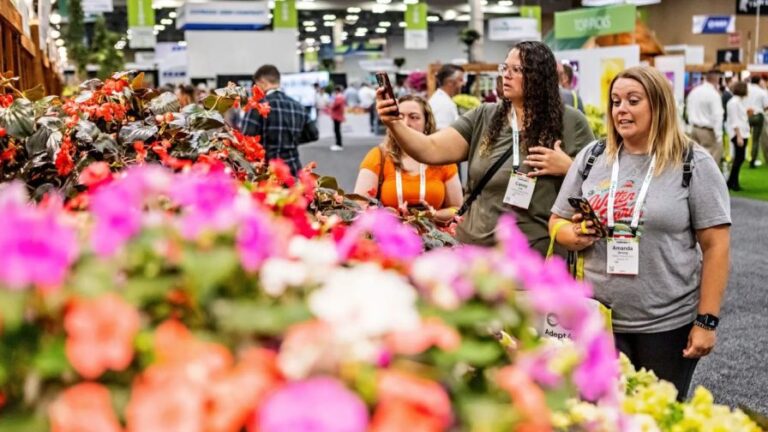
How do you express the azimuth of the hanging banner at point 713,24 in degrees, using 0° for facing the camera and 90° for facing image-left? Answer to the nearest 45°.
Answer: approximately 0°

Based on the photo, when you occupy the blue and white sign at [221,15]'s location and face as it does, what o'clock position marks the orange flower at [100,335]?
The orange flower is roughly at 12 o'clock from the blue and white sign.

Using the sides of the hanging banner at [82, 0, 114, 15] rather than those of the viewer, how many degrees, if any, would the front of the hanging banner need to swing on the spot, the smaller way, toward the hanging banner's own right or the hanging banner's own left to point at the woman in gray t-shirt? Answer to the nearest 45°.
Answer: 0° — it already faces them

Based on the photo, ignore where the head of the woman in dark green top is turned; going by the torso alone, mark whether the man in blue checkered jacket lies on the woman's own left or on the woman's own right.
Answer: on the woman's own right
